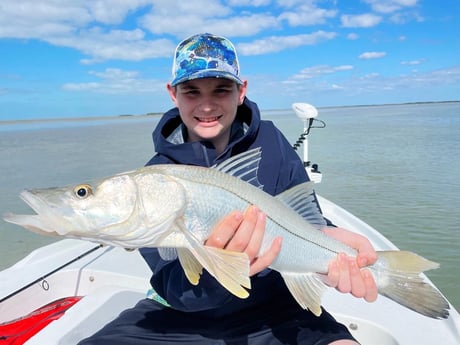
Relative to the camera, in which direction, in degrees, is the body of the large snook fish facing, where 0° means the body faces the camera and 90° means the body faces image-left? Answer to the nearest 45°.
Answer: approximately 90°
